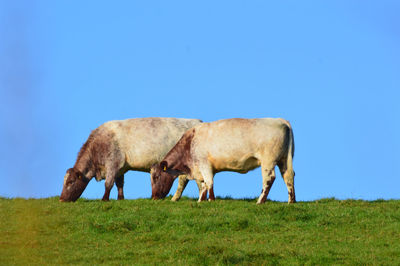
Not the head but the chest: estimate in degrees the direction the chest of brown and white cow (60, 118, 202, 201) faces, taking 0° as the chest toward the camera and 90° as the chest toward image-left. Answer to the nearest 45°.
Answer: approximately 90°

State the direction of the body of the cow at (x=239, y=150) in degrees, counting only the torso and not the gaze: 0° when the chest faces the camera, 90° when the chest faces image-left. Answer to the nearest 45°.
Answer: approximately 90°

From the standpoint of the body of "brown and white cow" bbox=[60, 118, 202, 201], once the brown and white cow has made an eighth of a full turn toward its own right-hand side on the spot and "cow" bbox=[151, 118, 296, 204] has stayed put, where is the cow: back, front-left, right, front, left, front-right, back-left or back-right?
back
